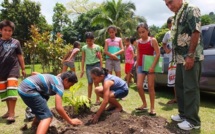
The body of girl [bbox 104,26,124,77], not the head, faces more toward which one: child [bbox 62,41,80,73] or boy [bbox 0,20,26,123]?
the boy

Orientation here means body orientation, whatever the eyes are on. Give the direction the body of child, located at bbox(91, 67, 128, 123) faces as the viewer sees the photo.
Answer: to the viewer's left

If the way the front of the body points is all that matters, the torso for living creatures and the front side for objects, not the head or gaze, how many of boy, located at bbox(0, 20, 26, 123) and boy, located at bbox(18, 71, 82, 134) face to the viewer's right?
1

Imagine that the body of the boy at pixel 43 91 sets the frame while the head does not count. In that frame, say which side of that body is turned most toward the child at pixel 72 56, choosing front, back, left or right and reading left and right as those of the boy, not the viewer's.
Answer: left

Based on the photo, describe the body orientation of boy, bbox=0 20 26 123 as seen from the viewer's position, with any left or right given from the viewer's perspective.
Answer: facing the viewer

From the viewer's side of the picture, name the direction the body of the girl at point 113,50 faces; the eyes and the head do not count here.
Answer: toward the camera

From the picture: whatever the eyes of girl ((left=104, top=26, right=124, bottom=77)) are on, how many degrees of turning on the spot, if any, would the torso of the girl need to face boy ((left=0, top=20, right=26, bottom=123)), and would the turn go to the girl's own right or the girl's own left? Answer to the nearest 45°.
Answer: approximately 45° to the girl's own right

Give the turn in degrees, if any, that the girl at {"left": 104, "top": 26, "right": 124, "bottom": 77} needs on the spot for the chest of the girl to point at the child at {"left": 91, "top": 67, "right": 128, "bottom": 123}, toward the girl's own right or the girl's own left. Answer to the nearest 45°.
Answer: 0° — they already face them

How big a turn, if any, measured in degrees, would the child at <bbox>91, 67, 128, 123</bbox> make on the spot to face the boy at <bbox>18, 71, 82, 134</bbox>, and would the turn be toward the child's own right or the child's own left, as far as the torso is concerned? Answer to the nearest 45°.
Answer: approximately 45° to the child's own left

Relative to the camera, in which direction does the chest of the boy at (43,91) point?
to the viewer's right

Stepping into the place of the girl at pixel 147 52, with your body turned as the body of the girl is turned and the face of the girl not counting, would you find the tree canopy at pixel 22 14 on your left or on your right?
on your right

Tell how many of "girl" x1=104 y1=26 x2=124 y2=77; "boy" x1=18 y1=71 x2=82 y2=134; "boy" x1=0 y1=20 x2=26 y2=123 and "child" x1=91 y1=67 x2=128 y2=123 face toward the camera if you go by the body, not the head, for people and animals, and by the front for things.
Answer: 2
